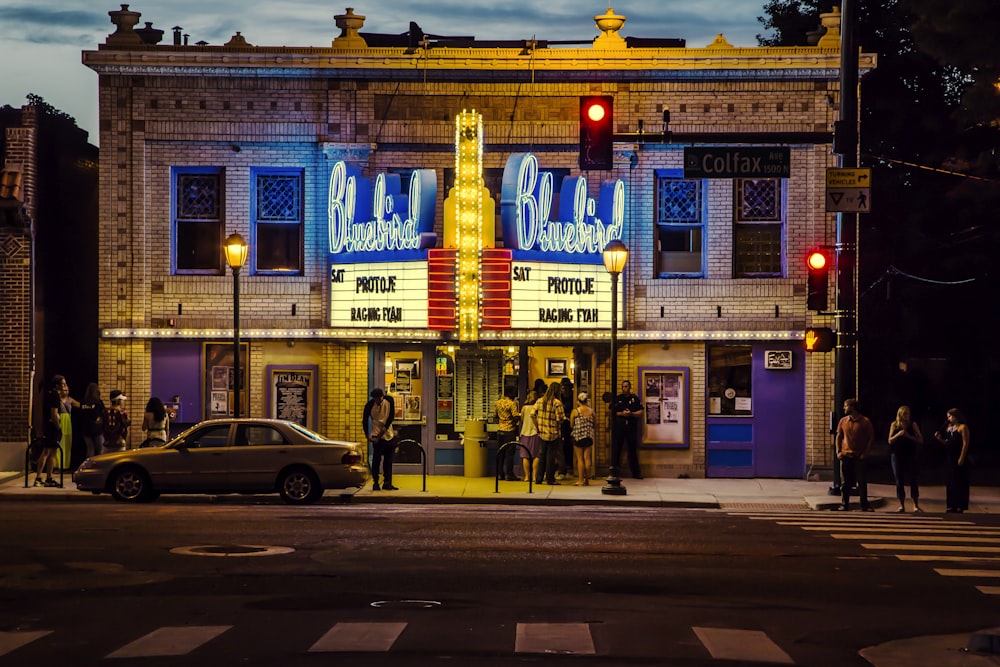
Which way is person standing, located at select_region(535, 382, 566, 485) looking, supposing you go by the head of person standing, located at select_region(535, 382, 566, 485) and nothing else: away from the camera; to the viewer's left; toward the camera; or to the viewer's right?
away from the camera

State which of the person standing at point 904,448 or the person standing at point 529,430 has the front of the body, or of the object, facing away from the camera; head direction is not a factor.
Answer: the person standing at point 529,430

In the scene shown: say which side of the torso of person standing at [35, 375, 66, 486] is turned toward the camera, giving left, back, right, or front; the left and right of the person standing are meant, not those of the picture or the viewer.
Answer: right

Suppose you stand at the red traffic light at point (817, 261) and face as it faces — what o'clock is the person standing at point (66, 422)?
The person standing is roughly at 3 o'clock from the red traffic light.

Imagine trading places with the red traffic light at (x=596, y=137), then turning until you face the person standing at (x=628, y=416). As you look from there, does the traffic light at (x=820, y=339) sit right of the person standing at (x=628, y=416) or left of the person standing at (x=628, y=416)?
right

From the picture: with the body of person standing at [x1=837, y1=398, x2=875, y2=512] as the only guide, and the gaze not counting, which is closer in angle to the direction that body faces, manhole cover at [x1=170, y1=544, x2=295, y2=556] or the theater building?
the manhole cover

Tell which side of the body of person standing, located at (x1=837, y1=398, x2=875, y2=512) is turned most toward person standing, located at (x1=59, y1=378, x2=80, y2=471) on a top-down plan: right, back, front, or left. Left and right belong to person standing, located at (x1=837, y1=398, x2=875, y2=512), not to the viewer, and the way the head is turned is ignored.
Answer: right

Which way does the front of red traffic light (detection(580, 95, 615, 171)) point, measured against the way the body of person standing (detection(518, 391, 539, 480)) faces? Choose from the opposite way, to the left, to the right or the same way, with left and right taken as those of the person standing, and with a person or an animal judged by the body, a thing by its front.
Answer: the opposite way
